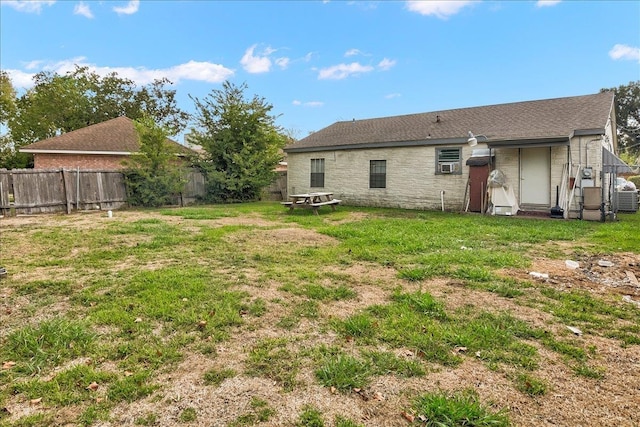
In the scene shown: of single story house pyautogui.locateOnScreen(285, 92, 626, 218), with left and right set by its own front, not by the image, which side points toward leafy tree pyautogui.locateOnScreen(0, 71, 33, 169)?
left

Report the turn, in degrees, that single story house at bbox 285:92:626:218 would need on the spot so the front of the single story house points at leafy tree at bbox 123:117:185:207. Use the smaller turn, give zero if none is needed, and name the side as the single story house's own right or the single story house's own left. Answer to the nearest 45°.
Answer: approximately 90° to the single story house's own left

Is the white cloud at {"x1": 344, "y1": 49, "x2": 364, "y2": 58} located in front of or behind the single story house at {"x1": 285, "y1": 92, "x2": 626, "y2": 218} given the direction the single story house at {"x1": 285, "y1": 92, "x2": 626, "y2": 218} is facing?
in front

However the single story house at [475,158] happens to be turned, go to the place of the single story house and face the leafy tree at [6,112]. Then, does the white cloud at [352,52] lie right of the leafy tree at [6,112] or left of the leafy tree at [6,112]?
right

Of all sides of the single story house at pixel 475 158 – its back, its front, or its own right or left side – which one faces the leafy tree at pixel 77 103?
left

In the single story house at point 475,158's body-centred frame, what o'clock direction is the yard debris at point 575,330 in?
The yard debris is roughly at 6 o'clock from the single story house.

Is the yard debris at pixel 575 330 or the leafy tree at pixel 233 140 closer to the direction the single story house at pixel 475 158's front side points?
the leafy tree

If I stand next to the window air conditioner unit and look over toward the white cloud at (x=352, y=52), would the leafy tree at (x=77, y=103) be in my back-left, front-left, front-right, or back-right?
front-left

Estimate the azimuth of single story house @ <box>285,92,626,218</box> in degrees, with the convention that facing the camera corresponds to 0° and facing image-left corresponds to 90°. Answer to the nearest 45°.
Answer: approximately 180°

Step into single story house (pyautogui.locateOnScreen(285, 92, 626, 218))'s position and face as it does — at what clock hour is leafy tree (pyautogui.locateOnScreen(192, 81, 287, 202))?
The leafy tree is roughly at 9 o'clock from the single story house.

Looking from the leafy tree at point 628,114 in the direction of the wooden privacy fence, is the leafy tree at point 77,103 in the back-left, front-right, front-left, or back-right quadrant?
front-right

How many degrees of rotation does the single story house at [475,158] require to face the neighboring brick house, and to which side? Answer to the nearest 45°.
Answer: approximately 90° to its left

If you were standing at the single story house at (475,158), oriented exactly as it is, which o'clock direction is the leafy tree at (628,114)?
The leafy tree is roughly at 1 o'clock from the single story house.
